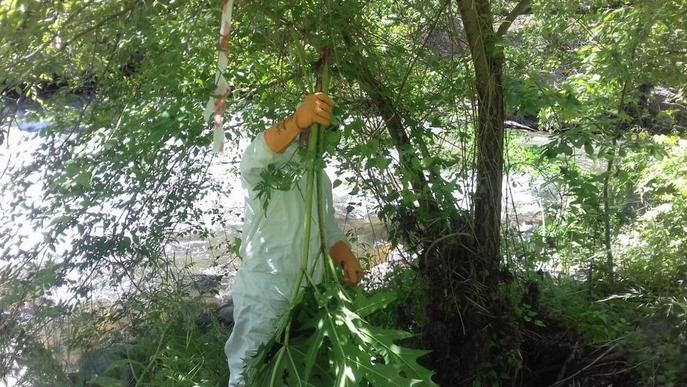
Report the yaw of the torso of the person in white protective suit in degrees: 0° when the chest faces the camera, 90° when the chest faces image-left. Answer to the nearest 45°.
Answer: approximately 315°
